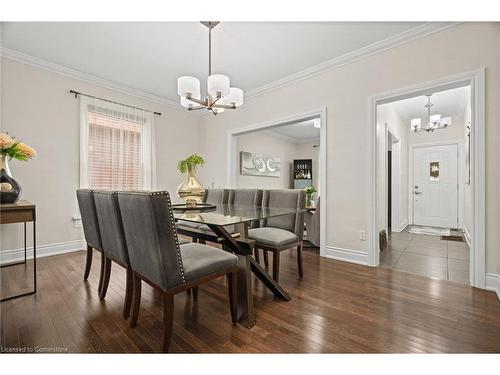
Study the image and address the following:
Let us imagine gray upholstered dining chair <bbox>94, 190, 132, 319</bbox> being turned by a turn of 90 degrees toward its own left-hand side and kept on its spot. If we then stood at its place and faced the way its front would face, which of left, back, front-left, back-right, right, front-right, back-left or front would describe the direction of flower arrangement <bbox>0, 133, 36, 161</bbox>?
front

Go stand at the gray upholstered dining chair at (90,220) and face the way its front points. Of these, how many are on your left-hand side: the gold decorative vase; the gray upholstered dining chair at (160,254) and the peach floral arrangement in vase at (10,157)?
1

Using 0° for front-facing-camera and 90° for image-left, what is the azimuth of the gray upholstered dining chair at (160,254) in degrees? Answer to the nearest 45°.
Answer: approximately 225°

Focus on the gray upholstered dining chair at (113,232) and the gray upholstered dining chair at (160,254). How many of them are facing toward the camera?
0

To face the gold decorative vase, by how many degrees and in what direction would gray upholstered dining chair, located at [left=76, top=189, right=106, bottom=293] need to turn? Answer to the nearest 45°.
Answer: approximately 45° to its right

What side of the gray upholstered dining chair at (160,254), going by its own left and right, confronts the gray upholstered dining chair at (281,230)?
front

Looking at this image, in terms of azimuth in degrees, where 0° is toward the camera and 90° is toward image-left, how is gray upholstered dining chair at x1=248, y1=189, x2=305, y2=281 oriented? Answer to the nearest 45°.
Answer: approximately 45°

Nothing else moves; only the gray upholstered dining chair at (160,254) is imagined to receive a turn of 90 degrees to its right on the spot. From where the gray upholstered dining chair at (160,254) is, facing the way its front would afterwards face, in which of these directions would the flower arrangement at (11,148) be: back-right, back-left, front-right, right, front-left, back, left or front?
back

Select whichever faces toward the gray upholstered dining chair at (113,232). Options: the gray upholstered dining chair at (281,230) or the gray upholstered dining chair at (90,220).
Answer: the gray upholstered dining chair at (281,230)

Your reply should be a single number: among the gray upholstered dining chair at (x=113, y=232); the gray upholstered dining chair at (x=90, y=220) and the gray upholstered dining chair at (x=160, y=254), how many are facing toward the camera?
0

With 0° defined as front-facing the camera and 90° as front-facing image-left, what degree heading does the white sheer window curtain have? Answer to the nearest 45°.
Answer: approximately 315°

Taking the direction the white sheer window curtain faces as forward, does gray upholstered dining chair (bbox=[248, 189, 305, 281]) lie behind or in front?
in front

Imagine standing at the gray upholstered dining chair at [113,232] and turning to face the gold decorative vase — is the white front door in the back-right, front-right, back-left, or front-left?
front-right

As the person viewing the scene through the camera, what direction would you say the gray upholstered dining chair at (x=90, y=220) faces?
facing away from the viewer and to the right of the viewer

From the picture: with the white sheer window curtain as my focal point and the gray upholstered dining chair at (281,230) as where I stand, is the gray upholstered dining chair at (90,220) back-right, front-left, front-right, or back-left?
front-left

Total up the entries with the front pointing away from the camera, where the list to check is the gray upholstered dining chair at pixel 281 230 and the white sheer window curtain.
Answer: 0
